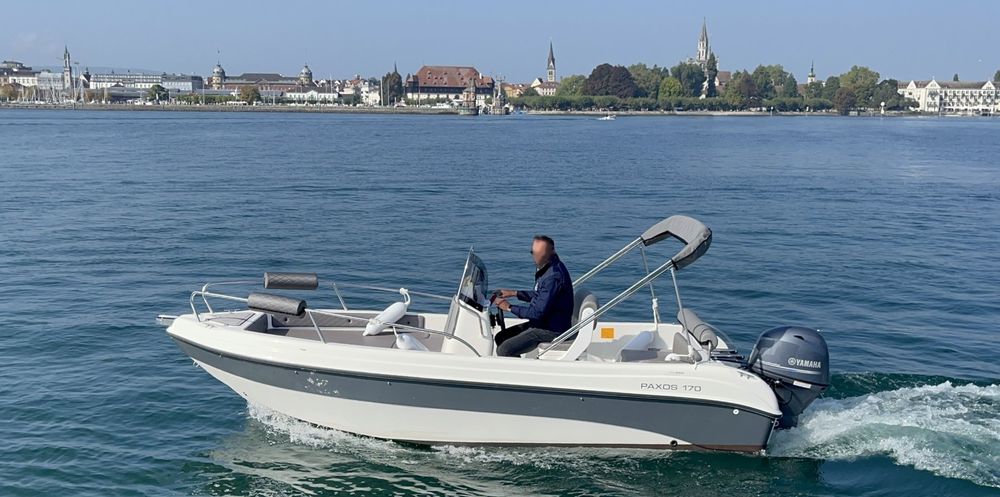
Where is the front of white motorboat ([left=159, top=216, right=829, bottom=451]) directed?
to the viewer's left

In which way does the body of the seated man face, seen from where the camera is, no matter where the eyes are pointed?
to the viewer's left
